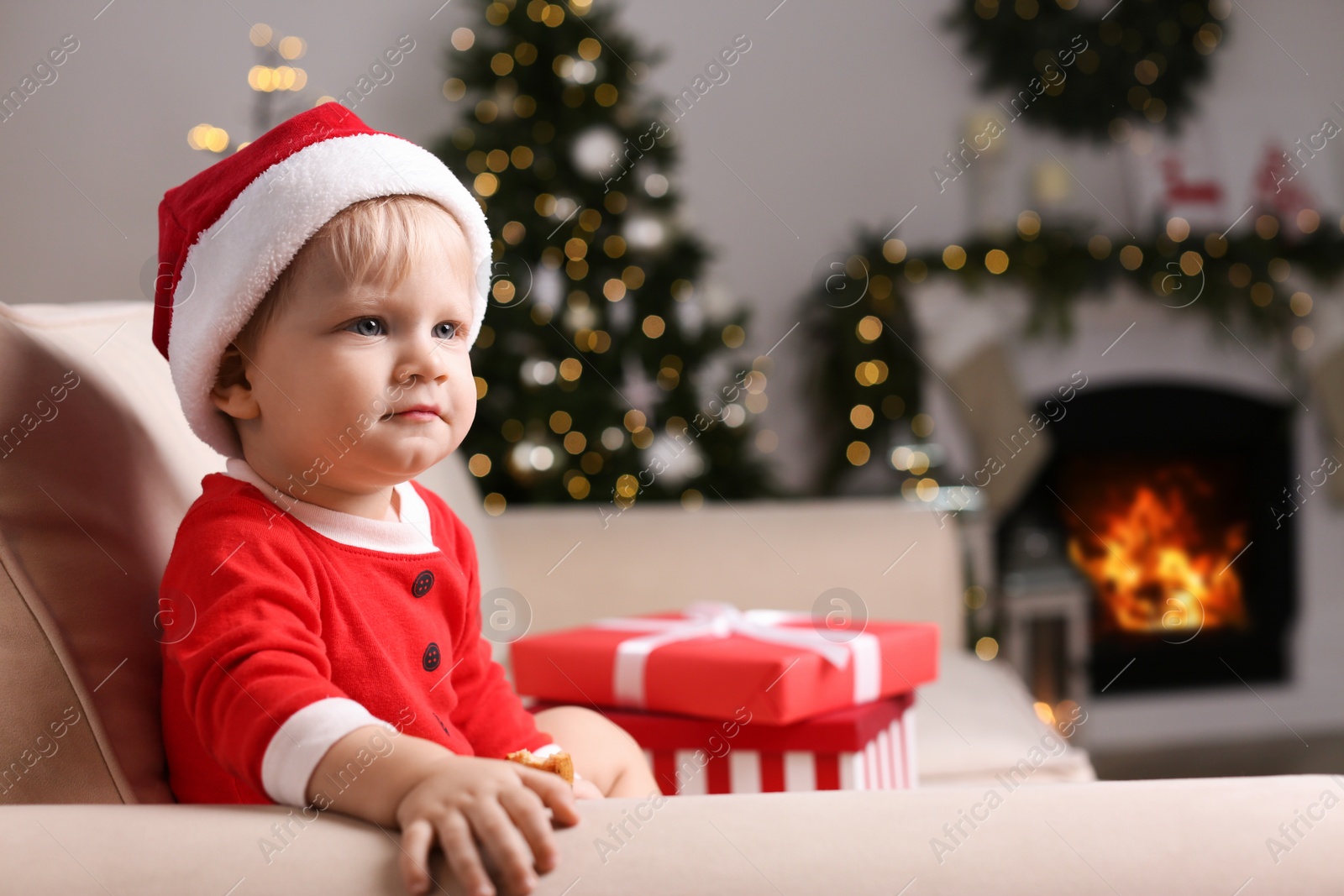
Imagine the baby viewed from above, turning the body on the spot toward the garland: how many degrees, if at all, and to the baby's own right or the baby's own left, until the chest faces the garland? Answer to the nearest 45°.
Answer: approximately 90° to the baby's own left

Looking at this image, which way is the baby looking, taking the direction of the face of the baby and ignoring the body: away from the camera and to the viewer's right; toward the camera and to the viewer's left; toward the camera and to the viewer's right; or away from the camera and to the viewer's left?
toward the camera and to the viewer's right

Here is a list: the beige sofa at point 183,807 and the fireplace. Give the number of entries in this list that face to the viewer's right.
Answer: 1

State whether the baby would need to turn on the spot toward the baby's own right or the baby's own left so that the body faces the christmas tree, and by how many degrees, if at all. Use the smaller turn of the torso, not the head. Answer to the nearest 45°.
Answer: approximately 135° to the baby's own left

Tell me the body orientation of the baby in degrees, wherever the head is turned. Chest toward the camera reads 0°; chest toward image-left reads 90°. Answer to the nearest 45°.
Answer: approximately 315°

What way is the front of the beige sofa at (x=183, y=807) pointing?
to the viewer's right
